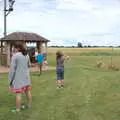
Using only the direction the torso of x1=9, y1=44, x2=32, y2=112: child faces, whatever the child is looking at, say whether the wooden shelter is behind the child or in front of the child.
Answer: in front

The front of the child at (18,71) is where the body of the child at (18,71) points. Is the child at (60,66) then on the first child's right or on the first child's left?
on the first child's right

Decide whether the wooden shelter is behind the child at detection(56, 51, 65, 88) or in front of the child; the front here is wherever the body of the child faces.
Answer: in front

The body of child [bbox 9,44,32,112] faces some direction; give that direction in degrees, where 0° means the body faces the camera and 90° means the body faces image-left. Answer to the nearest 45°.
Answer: approximately 135°
